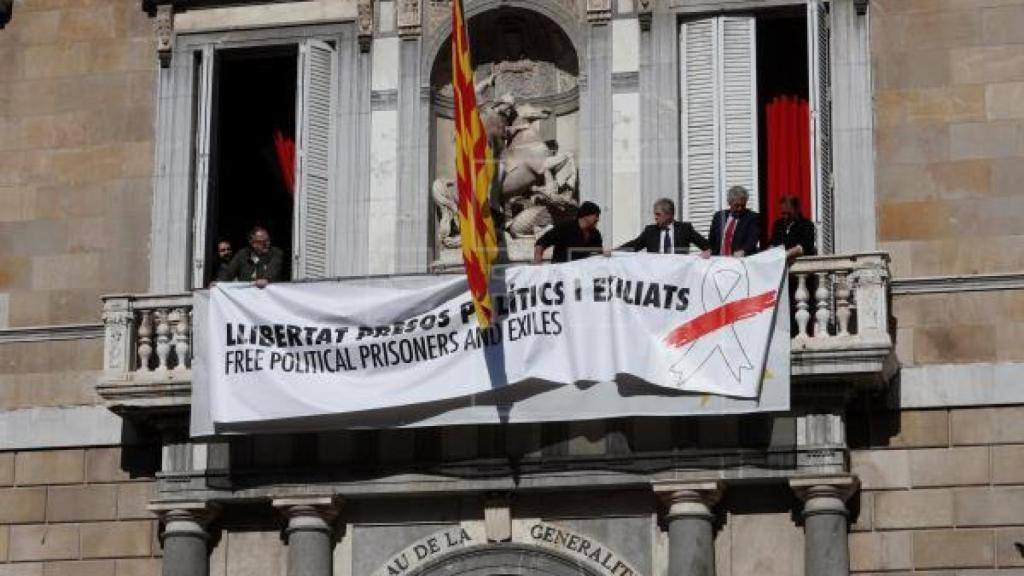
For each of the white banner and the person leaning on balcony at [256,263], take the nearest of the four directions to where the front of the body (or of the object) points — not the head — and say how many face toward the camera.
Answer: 2

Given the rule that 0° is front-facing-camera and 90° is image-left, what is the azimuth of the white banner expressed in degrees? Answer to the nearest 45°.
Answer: approximately 0°

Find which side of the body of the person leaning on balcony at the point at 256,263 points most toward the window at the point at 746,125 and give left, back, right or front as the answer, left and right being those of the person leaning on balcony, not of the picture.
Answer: left

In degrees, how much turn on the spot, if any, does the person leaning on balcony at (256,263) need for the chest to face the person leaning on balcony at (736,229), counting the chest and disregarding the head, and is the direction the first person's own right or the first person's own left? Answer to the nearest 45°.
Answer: approximately 90° to the first person's own left

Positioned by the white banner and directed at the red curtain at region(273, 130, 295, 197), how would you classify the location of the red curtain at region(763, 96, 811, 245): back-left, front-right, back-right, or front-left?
back-right

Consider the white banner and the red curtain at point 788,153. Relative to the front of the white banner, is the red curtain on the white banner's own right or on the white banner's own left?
on the white banner's own left
